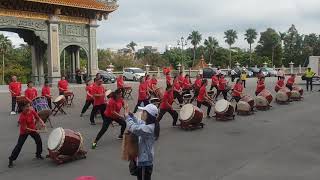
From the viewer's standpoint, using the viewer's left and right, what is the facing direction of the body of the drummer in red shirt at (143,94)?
facing to the right of the viewer

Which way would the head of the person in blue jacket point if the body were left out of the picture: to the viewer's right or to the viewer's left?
to the viewer's left

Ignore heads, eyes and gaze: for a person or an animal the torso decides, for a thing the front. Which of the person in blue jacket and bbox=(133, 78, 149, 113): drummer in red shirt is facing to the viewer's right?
the drummer in red shirt

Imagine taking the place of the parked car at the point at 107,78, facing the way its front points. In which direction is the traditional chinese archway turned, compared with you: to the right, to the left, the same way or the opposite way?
the same way

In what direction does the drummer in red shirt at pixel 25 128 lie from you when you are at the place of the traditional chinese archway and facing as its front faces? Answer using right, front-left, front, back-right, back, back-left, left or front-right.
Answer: front-right

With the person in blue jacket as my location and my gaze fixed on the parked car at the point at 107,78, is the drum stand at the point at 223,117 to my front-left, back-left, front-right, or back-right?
front-right

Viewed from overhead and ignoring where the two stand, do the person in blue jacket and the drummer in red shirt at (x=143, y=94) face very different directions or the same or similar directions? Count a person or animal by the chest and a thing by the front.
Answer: very different directions

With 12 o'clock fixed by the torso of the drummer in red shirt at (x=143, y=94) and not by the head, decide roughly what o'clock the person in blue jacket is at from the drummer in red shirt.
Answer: The person in blue jacket is roughly at 3 o'clock from the drummer in red shirt.

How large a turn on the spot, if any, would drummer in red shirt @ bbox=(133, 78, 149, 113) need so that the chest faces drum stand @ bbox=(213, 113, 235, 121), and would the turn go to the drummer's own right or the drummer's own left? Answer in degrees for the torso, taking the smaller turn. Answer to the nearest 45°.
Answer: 0° — they already face it

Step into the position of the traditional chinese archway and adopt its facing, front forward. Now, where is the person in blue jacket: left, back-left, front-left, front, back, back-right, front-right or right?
front-right

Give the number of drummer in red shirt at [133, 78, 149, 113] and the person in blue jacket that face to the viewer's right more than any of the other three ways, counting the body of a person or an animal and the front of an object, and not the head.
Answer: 1
